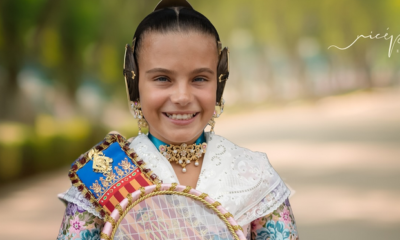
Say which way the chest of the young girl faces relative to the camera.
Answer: toward the camera
